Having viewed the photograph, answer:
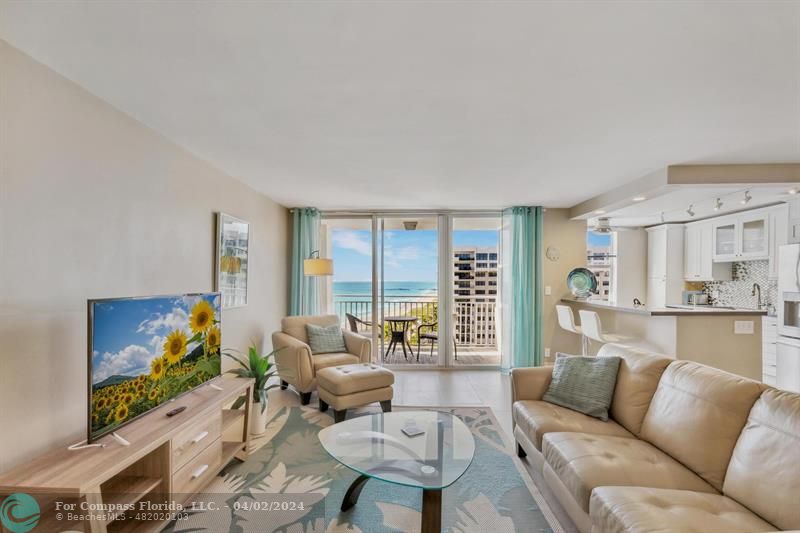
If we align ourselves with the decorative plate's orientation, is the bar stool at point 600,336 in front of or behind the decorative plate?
in front

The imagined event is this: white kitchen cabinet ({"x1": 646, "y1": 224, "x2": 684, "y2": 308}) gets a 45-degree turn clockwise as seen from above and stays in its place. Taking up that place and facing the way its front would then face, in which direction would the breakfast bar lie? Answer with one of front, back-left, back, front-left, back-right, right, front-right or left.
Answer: left

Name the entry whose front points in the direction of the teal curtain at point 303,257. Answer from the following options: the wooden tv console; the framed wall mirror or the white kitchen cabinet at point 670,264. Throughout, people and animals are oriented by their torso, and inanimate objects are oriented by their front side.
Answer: the white kitchen cabinet

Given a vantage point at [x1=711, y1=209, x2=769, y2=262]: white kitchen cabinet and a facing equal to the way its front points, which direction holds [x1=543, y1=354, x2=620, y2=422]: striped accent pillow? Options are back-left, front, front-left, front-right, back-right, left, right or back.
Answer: front-left

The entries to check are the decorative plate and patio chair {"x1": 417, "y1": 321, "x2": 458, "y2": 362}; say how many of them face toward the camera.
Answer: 1

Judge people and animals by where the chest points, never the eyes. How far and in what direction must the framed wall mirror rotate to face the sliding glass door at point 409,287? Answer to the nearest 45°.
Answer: approximately 90° to its left

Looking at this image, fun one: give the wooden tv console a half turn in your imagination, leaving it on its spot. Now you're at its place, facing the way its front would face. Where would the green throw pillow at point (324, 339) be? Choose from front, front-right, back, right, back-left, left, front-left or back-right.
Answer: right

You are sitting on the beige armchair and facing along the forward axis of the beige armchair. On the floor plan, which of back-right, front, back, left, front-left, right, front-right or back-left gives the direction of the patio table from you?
left

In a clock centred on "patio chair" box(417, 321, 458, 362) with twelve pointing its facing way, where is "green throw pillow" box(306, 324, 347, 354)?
The green throw pillow is roughly at 10 o'clock from the patio chair.

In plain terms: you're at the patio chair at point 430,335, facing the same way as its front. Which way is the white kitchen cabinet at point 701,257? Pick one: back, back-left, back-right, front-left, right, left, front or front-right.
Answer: back

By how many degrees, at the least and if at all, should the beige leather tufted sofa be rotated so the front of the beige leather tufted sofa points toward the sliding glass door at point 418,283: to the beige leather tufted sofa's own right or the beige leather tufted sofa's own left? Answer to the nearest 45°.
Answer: approximately 90° to the beige leather tufted sofa's own right

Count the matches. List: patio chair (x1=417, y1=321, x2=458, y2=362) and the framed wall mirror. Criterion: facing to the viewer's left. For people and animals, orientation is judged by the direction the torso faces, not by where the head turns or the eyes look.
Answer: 1

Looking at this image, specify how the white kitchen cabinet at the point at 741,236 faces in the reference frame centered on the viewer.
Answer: facing the viewer and to the left of the viewer

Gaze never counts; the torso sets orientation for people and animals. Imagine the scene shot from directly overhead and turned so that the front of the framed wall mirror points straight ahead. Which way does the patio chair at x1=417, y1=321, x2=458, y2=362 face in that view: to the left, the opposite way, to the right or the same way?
the opposite way

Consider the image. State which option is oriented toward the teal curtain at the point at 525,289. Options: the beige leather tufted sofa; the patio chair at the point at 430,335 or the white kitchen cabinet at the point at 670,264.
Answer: the white kitchen cabinet

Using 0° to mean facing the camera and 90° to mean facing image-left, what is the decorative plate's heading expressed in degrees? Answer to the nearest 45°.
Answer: approximately 0°

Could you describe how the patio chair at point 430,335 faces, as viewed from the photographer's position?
facing to the left of the viewer

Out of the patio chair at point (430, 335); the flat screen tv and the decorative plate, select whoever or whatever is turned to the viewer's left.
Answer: the patio chair

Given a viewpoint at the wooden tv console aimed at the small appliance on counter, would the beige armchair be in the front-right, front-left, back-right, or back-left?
front-left
